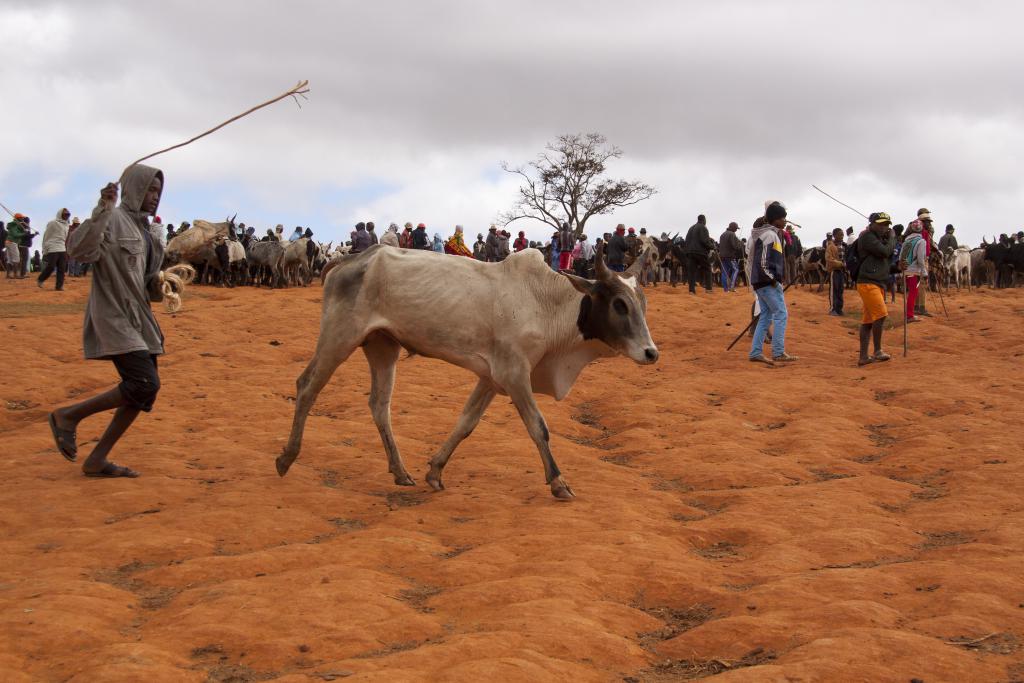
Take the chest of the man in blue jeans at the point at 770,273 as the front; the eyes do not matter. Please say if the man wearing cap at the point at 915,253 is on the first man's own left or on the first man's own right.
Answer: on the first man's own left

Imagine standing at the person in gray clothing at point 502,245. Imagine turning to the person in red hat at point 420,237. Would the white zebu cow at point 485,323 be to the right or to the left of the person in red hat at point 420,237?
left

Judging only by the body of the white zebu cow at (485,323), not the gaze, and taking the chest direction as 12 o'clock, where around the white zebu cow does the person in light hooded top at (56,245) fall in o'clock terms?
The person in light hooded top is roughly at 8 o'clock from the white zebu cow.

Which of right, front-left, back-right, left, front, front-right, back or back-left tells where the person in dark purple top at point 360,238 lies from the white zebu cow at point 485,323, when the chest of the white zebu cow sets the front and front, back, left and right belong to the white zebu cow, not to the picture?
left

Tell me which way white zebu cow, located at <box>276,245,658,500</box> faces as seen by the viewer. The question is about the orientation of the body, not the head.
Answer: to the viewer's right

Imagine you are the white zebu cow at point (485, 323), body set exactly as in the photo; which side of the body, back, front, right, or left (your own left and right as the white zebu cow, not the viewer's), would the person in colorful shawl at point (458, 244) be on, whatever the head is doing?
left

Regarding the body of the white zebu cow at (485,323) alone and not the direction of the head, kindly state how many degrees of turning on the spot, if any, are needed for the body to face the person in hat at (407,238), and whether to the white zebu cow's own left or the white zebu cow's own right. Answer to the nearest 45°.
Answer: approximately 90° to the white zebu cow's own left

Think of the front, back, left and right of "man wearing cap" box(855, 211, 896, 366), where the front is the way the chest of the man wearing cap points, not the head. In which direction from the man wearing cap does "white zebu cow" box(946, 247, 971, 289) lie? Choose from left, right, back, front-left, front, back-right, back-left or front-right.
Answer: back-left
